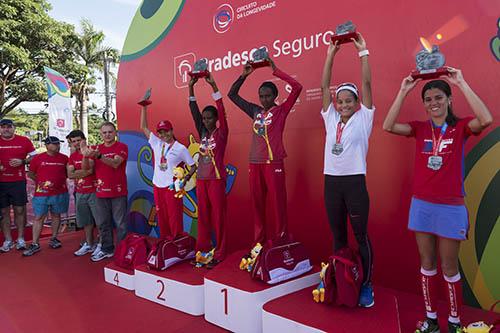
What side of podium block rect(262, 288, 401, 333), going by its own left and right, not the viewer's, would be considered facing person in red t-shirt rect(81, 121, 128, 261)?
right

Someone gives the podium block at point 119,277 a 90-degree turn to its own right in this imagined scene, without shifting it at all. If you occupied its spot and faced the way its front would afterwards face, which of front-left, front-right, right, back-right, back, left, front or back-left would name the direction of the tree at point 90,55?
front-right

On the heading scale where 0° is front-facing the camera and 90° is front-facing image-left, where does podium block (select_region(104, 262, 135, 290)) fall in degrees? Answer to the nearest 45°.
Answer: approximately 45°

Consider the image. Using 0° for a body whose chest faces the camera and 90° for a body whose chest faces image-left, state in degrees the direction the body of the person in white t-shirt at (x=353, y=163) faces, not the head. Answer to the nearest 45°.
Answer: approximately 0°

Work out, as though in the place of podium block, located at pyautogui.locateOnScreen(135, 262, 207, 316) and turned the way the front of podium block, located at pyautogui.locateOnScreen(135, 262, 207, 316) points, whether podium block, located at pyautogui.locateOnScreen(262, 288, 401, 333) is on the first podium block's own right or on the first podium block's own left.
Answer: on the first podium block's own left

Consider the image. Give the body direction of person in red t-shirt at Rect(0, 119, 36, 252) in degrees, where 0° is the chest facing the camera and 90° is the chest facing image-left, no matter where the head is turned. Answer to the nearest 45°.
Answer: approximately 0°

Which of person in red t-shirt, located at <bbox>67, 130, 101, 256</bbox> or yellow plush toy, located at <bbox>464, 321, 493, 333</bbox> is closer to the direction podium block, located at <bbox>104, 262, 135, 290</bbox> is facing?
the yellow plush toy

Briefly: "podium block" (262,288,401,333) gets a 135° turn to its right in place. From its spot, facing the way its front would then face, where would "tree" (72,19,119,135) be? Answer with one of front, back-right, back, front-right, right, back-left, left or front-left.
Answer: front-left

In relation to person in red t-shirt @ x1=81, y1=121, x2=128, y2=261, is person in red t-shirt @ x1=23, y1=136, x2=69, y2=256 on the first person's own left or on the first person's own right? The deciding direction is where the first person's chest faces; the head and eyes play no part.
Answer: on the first person's own right

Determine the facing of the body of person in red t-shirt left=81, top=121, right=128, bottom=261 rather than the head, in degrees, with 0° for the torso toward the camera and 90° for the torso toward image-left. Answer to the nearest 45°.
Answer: approximately 45°
